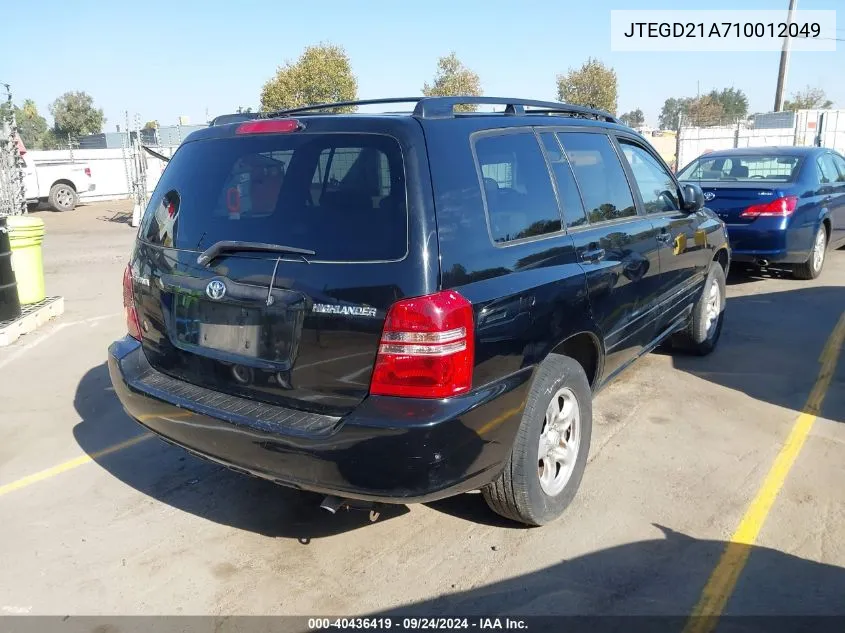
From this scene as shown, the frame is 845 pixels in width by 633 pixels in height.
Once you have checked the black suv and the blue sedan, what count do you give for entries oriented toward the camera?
0

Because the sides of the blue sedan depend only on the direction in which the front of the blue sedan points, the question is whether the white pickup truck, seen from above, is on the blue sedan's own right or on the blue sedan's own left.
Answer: on the blue sedan's own left

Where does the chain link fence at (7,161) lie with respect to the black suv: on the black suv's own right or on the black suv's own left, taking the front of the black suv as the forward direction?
on the black suv's own left

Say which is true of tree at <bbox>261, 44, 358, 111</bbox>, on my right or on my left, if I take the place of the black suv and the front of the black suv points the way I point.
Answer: on my left

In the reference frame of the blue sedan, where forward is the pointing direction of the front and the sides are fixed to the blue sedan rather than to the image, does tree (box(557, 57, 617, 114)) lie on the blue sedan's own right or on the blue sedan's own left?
on the blue sedan's own left

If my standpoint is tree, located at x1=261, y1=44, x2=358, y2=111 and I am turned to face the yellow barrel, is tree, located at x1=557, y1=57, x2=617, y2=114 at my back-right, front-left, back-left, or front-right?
back-left

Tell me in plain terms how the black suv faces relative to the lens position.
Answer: facing away from the viewer and to the right of the viewer

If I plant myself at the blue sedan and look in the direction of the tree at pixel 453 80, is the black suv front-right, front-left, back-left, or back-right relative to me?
back-left

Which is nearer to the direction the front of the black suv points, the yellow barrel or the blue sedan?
the blue sedan

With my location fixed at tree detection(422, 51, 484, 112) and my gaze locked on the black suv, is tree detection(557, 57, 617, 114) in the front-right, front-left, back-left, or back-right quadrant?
back-left

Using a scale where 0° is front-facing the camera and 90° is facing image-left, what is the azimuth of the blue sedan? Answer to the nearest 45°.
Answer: approximately 225°

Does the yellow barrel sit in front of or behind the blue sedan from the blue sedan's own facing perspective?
behind

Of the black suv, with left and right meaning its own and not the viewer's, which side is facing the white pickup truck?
left
